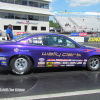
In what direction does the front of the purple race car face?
to the viewer's right

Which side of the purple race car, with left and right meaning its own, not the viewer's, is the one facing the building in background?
left
